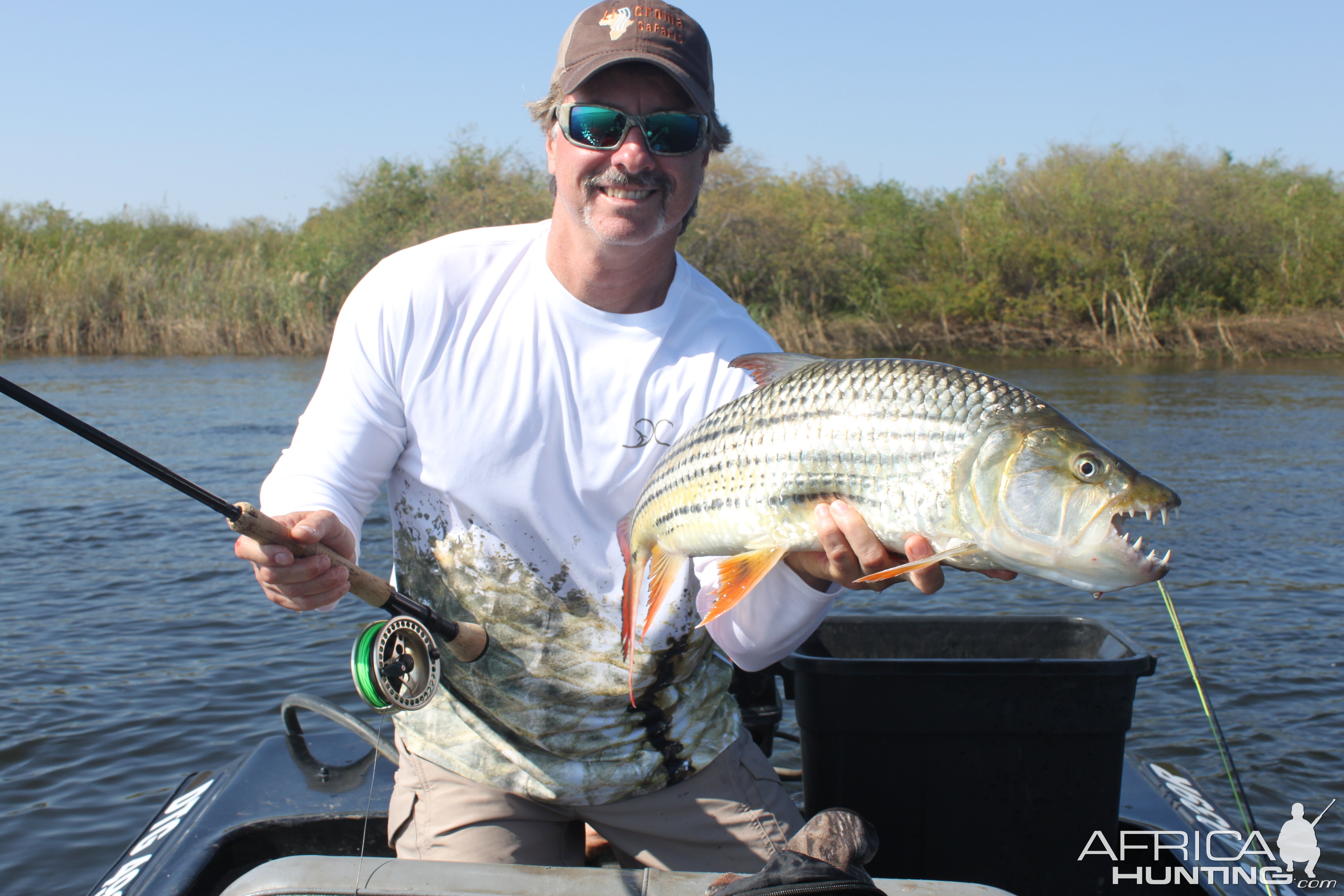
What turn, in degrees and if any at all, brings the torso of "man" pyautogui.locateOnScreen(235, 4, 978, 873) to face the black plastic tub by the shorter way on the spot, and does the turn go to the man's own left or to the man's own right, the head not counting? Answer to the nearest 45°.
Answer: approximately 90° to the man's own left
